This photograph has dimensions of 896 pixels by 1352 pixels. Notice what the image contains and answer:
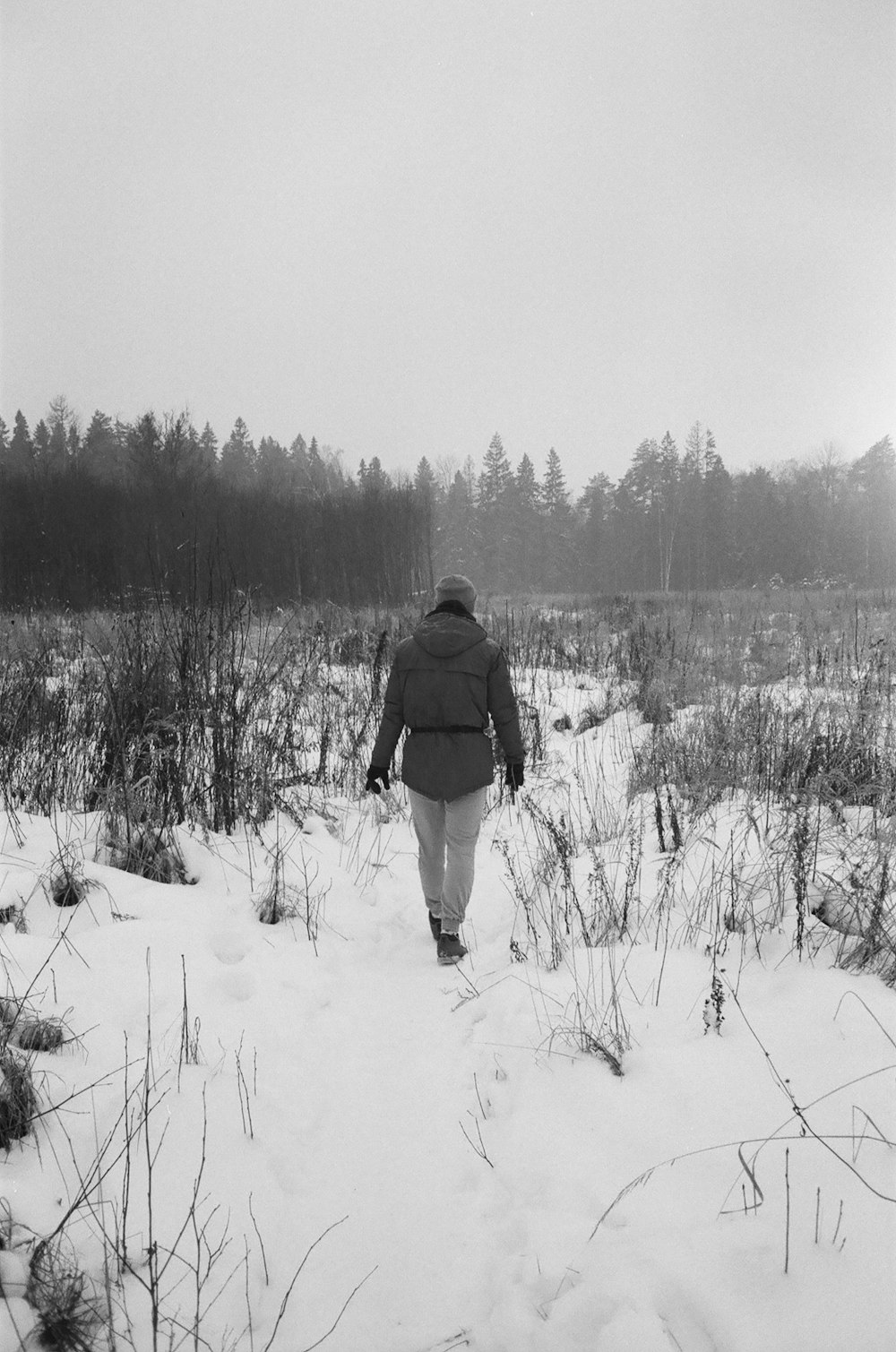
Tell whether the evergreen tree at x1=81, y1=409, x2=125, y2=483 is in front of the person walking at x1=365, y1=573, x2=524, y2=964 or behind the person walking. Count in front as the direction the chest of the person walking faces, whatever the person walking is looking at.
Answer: in front

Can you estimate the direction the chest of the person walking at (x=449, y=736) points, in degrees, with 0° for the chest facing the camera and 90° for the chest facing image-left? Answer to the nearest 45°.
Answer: approximately 180°
